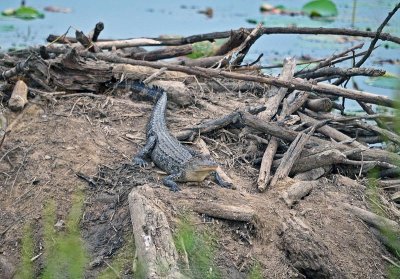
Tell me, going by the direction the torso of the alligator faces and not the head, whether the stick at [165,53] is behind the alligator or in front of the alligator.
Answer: behind

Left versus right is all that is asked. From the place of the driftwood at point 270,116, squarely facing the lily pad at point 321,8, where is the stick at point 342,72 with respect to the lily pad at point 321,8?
right

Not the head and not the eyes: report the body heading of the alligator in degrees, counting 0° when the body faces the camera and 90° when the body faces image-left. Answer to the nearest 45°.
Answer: approximately 315°

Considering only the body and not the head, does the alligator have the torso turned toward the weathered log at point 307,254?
yes

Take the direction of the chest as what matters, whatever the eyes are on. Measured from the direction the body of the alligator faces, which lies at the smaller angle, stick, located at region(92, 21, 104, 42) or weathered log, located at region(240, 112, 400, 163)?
the weathered log

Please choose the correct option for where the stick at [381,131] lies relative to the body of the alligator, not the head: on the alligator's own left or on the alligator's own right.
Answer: on the alligator's own left

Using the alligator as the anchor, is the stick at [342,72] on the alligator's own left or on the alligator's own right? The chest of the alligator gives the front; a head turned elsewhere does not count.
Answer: on the alligator's own left

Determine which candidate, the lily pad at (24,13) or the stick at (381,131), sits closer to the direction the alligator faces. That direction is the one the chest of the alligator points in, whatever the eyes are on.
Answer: the stick

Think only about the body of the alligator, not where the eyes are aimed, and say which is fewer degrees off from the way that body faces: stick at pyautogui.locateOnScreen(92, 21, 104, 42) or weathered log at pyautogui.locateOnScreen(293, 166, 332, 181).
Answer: the weathered log

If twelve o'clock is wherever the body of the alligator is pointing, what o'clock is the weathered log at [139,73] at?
The weathered log is roughly at 7 o'clock from the alligator.

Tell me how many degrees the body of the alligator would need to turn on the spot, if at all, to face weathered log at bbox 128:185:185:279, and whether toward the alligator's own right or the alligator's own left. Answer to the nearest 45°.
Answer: approximately 45° to the alligator's own right

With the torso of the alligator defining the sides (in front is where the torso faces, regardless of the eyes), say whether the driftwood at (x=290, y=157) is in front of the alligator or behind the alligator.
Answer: in front

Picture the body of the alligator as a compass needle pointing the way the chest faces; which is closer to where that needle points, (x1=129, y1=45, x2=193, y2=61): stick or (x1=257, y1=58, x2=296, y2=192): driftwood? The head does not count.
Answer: the driftwood

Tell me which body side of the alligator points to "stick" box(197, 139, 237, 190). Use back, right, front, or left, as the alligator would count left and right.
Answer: front
